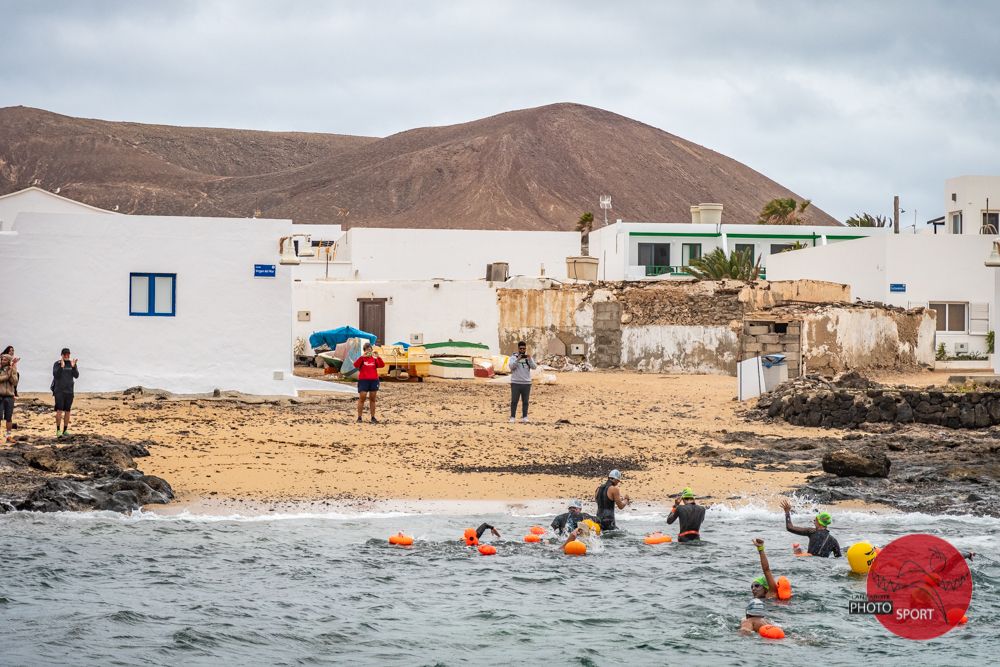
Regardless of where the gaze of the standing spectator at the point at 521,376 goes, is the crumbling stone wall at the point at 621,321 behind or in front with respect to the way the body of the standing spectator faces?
behind

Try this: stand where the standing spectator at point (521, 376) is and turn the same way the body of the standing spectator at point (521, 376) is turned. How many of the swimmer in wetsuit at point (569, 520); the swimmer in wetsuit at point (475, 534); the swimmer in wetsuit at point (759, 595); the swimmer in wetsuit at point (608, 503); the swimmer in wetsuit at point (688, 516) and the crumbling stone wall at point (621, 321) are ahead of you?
5

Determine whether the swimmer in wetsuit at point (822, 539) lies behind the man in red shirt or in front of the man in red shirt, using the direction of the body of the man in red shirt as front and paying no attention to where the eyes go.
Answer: in front

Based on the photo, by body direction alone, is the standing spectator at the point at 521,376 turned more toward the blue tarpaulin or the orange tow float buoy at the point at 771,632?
the orange tow float buoy

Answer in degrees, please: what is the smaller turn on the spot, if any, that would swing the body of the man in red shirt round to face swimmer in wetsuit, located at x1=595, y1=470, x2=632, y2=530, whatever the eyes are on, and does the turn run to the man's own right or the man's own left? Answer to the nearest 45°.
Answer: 0° — they already face them

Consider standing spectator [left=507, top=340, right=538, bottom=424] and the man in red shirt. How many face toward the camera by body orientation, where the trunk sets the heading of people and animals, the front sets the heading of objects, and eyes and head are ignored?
2

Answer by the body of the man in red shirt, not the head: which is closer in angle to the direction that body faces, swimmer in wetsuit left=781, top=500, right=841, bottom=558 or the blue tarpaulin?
the swimmer in wetsuit

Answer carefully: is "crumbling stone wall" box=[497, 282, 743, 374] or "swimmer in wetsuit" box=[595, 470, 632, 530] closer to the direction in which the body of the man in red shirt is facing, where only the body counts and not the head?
the swimmer in wetsuit

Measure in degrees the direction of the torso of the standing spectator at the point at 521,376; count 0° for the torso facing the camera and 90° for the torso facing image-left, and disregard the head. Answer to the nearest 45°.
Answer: approximately 0°

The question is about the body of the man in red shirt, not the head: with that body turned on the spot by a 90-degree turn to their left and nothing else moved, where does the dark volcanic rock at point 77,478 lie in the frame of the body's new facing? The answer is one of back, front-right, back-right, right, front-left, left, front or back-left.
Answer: back-right

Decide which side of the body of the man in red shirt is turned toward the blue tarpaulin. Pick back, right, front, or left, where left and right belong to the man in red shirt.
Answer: back

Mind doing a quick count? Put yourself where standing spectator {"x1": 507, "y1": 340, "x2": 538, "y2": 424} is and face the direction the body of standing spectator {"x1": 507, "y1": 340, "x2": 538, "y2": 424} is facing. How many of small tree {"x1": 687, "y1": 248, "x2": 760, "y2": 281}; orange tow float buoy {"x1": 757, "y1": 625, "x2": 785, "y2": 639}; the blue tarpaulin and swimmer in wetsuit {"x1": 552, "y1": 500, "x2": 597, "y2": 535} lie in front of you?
2
